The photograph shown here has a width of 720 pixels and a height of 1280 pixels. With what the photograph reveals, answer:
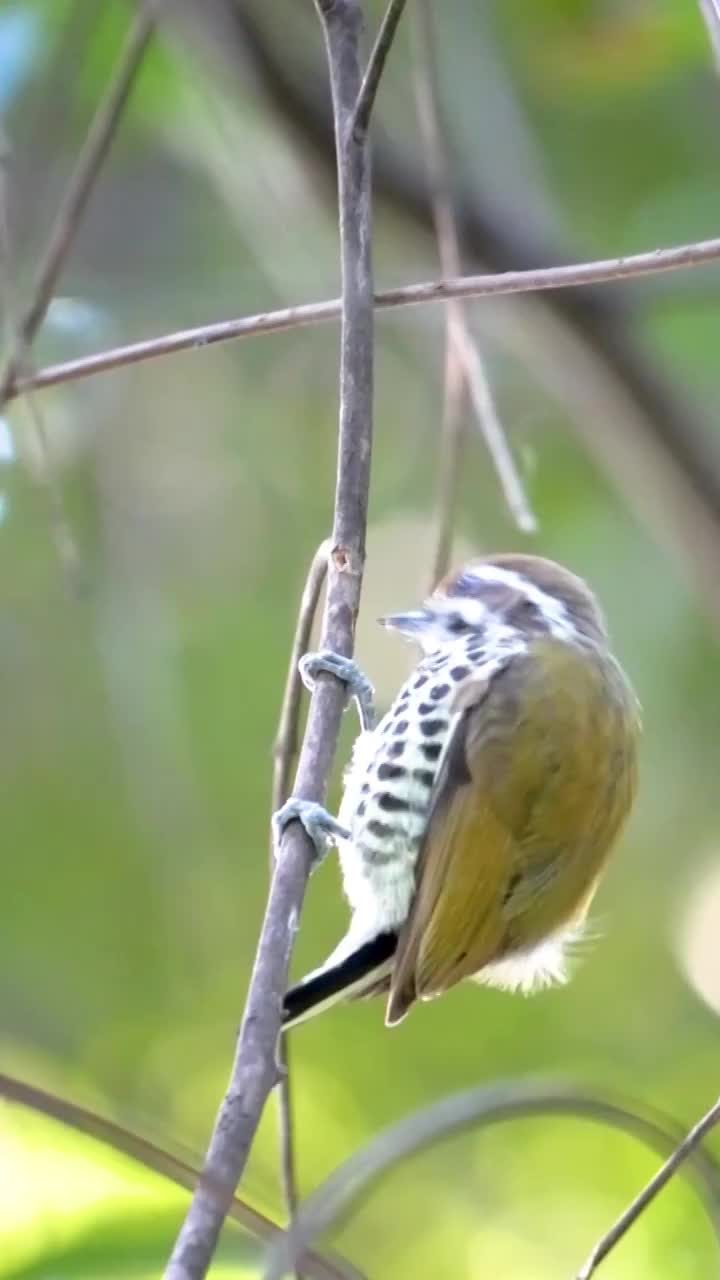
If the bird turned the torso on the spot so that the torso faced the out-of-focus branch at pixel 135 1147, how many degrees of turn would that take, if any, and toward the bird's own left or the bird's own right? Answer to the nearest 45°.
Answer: approximately 90° to the bird's own left

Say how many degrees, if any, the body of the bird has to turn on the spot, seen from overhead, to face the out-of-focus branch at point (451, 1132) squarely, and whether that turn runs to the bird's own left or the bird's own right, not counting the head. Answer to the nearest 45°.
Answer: approximately 90° to the bird's own left

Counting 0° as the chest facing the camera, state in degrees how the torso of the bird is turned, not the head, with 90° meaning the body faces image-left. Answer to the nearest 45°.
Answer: approximately 90°
